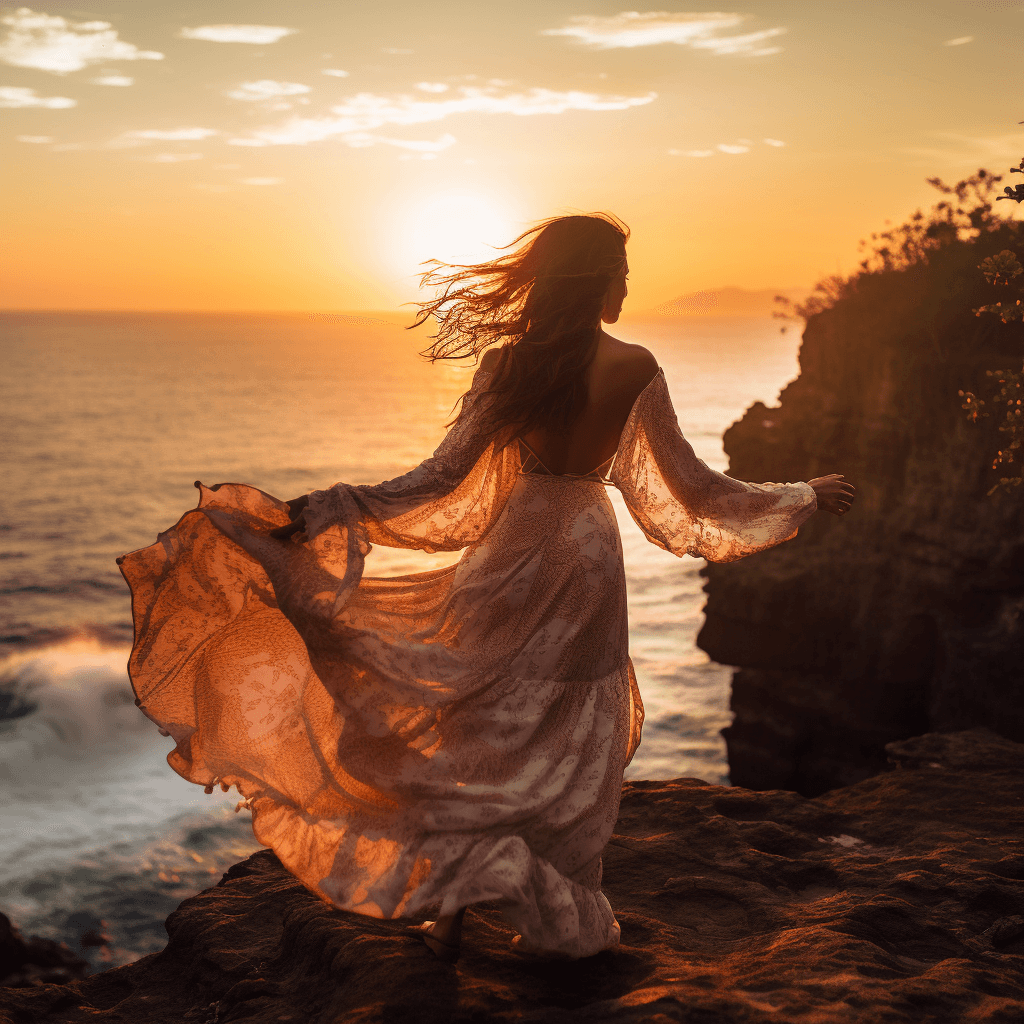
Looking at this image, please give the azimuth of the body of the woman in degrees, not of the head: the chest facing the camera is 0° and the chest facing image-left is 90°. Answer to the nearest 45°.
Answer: approximately 180°
